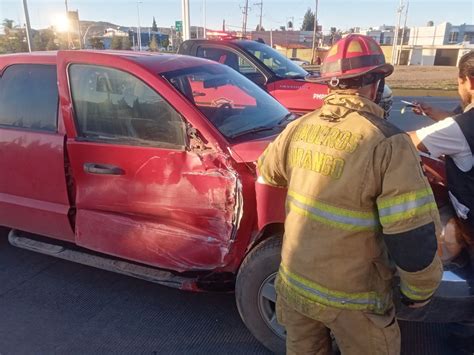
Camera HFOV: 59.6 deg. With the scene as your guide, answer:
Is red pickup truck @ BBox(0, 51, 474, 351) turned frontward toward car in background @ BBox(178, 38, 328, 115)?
no

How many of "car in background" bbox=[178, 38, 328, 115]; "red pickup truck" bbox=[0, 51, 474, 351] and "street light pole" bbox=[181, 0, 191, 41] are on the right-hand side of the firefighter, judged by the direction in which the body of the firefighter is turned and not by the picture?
0

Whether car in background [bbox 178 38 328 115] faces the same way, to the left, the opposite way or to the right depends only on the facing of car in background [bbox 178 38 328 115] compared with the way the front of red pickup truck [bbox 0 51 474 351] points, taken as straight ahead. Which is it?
the same way

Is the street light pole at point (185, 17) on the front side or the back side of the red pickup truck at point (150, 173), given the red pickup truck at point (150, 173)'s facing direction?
on the back side

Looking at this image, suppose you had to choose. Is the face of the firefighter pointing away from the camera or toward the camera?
away from the camera

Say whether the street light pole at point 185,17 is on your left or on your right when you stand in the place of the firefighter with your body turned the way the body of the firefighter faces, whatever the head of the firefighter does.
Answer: on your left

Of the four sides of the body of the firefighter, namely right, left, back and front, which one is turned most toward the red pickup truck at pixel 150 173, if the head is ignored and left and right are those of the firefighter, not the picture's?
left

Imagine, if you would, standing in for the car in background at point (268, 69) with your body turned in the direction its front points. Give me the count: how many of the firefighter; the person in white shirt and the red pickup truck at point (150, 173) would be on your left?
0

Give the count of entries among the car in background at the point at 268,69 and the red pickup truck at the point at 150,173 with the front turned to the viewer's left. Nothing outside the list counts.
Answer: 0

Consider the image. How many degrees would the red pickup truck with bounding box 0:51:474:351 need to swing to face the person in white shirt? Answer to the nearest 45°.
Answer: approximately 45° to its left

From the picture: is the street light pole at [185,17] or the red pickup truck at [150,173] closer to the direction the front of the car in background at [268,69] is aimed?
the red pickup truck

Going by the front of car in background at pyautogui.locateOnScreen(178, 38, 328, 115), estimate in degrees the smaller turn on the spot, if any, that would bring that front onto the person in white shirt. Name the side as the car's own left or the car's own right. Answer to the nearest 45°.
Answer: approximately 45° to the car's own right

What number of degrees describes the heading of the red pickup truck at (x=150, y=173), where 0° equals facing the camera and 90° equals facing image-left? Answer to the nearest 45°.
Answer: approximately 315°

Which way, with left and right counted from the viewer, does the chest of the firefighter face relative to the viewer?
facing away from the viewer and to the right of the viewer

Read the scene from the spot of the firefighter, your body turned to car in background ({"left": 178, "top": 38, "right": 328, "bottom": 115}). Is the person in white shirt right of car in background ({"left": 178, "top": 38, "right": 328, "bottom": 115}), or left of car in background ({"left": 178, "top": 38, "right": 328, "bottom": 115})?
right

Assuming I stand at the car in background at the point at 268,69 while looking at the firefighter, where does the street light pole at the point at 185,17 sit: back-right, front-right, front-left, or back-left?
back-right

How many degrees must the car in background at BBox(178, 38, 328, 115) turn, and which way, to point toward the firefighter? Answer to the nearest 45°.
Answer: approximately 45° to its right

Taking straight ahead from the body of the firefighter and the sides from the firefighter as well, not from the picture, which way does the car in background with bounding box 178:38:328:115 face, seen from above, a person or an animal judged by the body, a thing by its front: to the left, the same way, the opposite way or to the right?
to the right

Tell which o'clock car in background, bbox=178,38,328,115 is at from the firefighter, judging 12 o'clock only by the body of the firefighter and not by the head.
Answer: The car in background is roughly at 10 o'clock from the firefighter.
